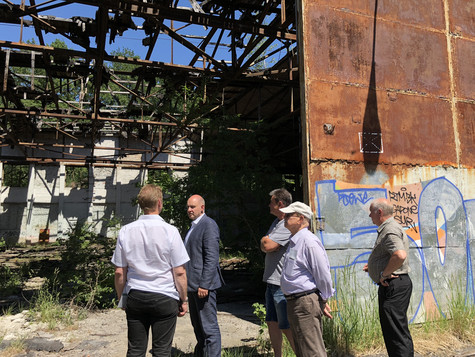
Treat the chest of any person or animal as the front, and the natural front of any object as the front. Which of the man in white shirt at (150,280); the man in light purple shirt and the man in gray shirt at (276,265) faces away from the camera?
the man in white shirt at (150,280)

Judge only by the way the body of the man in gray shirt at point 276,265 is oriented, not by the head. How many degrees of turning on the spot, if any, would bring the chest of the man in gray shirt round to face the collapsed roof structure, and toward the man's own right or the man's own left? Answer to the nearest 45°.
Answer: approximately 45° to the man's own right

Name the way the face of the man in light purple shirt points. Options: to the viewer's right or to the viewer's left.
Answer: to the viewer's left

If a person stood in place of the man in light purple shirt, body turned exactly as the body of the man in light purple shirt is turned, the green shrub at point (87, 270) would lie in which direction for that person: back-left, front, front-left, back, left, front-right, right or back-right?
front-right

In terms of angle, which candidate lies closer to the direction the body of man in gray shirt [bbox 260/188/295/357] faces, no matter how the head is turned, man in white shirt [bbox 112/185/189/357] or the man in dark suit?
the man in dark suit

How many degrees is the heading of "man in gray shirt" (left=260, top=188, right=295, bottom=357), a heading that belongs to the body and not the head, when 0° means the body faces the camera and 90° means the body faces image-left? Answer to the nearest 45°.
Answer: approximately 90°

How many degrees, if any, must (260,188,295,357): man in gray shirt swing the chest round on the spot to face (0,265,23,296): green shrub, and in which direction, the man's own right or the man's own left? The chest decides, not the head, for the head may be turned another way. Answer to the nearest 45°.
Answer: approximately 45° to the man's own right

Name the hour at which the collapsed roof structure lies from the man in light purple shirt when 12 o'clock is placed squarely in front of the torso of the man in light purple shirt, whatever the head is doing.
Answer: The collapsed roof structure is roughly at 2 o'clock from the man in light purple shirt.

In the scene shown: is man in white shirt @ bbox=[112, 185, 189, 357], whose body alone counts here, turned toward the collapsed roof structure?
yes

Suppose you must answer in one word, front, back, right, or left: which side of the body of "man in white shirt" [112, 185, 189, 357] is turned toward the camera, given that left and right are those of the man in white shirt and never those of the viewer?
back

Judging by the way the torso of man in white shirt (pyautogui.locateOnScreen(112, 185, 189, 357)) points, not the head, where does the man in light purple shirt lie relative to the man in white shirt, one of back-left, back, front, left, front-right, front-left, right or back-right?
right

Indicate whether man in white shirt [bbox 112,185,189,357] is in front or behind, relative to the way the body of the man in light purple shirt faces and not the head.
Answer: in front

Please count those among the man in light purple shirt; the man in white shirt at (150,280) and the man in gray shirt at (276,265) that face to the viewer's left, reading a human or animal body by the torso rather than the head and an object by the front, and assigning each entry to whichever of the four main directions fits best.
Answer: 2

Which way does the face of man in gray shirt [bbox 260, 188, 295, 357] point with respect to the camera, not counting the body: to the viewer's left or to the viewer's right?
to the viewer's left

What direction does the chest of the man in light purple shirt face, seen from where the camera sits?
to the viewer's left
